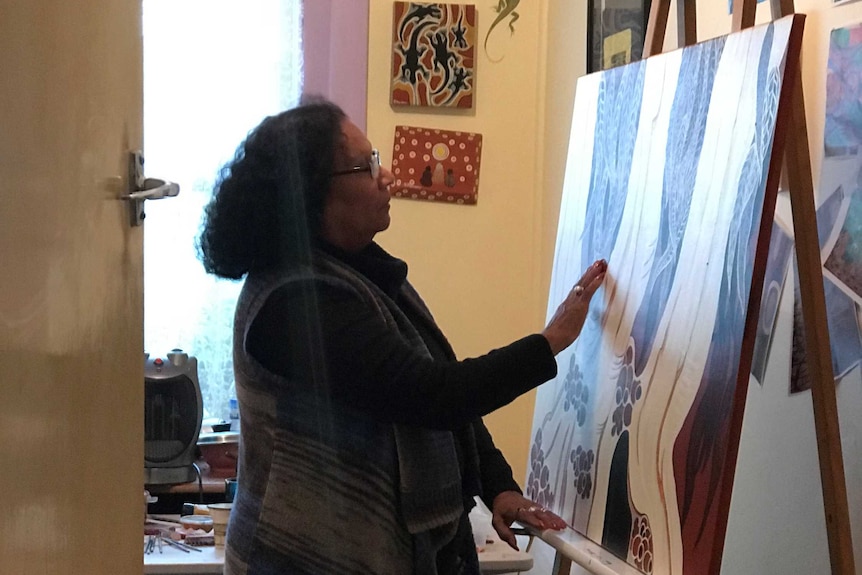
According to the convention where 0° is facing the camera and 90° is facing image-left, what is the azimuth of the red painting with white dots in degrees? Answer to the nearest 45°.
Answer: approximately 0°

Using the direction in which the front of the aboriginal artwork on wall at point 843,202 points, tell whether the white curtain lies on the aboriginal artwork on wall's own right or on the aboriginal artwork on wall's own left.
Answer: on the aboriginal artwork on wall's own right

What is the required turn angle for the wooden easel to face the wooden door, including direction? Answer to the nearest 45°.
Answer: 0° — it already faces it

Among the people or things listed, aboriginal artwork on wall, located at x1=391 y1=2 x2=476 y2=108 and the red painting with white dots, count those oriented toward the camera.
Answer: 2

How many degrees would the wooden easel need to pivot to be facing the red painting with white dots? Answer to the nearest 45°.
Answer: approximately 90° to its right

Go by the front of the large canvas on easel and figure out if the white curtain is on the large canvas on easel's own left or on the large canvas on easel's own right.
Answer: on the large canvas on easel's own right
